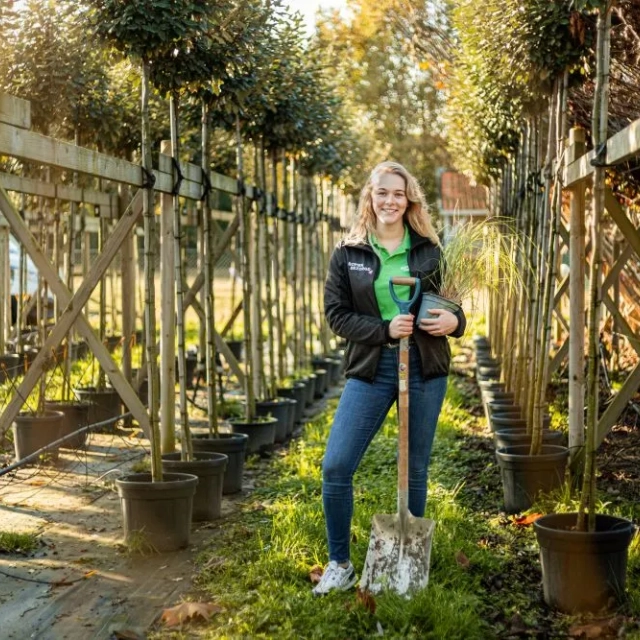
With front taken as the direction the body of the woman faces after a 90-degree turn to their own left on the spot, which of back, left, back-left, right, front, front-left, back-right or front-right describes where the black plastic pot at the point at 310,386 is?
left

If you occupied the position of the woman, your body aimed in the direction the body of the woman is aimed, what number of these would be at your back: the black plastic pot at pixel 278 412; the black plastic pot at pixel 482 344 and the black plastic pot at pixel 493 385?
3

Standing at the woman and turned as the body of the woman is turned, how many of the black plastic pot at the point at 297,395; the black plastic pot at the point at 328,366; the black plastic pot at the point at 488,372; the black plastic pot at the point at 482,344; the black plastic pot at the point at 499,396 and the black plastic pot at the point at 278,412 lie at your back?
6

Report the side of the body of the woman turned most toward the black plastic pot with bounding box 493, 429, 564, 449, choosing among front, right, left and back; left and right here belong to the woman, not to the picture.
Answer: back

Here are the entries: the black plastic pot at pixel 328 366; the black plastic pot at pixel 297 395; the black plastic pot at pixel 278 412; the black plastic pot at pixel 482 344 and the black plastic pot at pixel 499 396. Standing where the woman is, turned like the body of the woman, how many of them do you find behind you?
5

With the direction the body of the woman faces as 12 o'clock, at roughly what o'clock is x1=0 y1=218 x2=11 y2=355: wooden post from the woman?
The wooden post is roughly at 5 o'clock from the woman.

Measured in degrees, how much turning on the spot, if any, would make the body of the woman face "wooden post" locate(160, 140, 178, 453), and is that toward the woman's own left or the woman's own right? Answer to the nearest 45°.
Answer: approximately 135° to the woman's own right

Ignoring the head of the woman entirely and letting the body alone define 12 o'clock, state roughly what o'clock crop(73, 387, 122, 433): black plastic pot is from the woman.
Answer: The black plastic pot is roughly at 5 o'clock from the woman.

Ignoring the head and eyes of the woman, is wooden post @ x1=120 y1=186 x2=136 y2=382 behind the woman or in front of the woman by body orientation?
behind

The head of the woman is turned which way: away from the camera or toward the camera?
toward the camera

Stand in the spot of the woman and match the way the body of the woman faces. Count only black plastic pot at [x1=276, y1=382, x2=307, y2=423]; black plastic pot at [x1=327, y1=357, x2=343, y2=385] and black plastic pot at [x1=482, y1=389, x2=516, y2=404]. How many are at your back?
3

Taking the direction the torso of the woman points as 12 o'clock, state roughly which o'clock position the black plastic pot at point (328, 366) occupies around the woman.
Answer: The black plastic pot is roughly at 6 o'clock from the woman.

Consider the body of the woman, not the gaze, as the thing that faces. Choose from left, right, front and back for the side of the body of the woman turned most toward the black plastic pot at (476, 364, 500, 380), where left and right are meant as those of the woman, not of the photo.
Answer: back

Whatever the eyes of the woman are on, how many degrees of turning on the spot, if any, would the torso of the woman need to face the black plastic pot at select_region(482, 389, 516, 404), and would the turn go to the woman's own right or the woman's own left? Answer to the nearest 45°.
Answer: approximately 180°

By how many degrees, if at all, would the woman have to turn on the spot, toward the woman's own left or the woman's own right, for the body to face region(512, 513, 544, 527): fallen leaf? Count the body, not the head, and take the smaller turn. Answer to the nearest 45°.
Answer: approximately 135° to the woman's own left

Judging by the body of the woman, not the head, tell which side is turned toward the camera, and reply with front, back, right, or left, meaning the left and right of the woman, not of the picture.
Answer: front

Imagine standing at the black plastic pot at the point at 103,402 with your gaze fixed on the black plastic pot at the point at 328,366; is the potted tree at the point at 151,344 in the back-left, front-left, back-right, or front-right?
back-right
